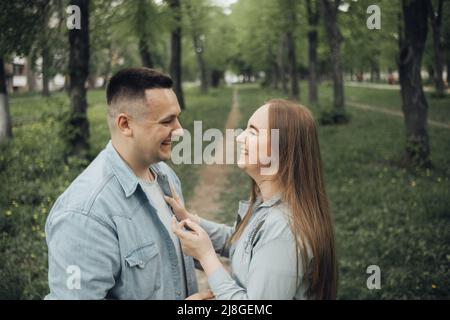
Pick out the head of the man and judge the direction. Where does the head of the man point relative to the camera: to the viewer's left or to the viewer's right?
to the viewer's right

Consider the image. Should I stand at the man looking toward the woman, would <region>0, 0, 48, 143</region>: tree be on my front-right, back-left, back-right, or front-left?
back-left

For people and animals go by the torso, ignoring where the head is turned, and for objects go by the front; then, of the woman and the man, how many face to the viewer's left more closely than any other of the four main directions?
1

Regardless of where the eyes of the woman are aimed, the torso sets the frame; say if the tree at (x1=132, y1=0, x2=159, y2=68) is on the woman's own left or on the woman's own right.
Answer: on the woman's own right

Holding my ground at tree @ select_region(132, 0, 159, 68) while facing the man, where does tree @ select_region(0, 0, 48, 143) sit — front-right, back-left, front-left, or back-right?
front-right

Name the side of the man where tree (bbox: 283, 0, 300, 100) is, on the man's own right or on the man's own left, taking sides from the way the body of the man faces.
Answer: on the man's own left

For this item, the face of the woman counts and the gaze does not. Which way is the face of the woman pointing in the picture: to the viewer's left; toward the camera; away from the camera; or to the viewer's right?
to the viewer's left

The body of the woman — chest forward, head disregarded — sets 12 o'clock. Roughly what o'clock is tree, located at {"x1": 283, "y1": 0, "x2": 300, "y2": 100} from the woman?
The tree is roughly at 3 o'clock from the woman.

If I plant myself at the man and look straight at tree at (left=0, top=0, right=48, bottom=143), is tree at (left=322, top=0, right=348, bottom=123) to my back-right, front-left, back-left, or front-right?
front-right

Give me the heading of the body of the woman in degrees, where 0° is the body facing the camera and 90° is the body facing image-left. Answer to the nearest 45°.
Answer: approximately 90°
